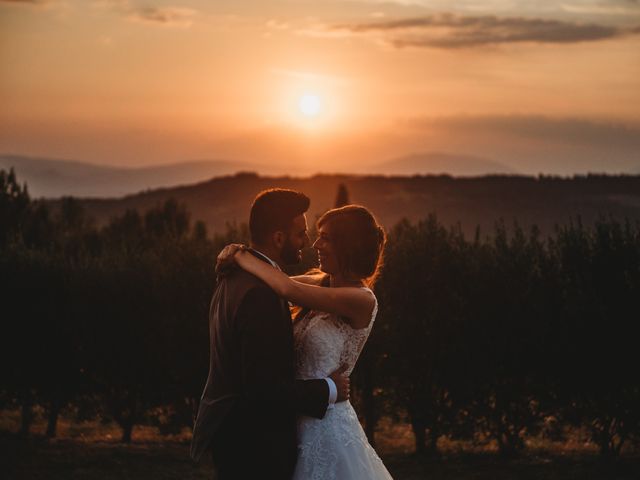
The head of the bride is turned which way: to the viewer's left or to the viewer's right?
to the viewer's left

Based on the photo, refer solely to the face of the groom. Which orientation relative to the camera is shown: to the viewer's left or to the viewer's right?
to the viewer's right

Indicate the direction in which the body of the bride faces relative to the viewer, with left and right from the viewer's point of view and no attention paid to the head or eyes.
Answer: facing to the left of the viewer
